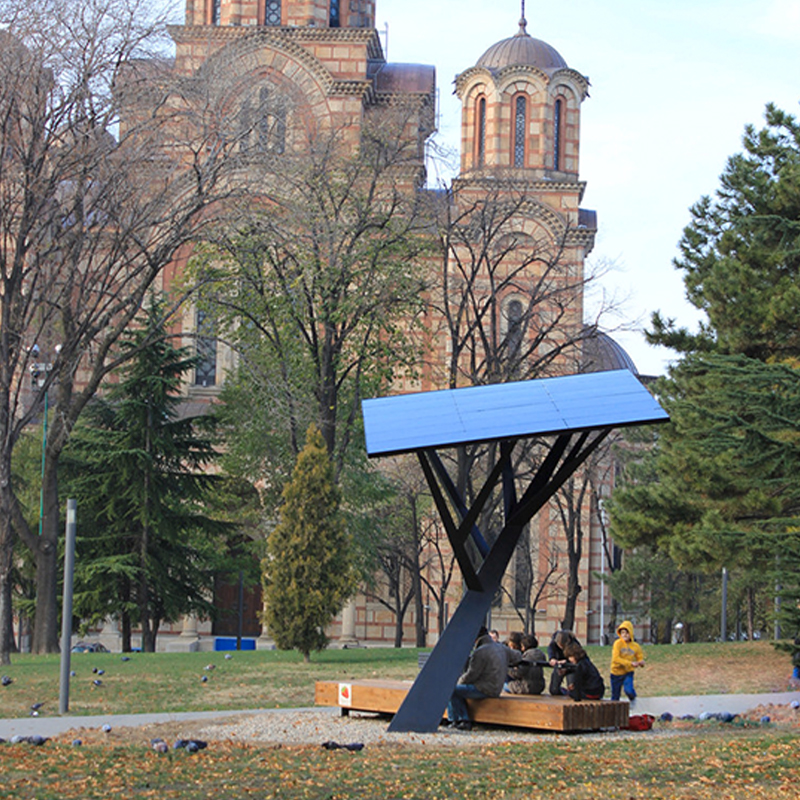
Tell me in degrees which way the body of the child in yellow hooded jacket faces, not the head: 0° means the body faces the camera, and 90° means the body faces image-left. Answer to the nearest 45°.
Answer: approximately 0°

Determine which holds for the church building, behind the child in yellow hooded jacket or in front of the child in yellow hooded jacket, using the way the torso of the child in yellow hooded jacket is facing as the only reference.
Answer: behind

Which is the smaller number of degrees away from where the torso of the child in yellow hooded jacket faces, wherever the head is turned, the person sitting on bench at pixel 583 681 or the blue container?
the person sitting on bench

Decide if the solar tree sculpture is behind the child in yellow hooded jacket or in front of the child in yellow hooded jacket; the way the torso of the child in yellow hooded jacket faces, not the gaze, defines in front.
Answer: in front

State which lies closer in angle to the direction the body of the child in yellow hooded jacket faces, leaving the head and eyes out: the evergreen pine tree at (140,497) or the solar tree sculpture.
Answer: the solar tree sculpture

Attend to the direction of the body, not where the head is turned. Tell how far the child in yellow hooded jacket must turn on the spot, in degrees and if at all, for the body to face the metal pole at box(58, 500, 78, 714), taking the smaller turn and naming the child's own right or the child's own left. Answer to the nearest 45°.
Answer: approximately 90° to the child's own right

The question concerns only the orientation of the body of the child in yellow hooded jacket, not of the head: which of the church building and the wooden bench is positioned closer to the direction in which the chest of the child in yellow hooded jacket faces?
the wooden bench

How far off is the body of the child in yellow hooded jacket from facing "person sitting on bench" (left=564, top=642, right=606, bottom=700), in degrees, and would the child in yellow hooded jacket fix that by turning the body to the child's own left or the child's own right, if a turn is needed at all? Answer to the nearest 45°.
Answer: approximately 90° to the child's own right

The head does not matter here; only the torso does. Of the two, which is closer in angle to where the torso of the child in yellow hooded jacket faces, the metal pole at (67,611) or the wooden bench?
the wooden bench
